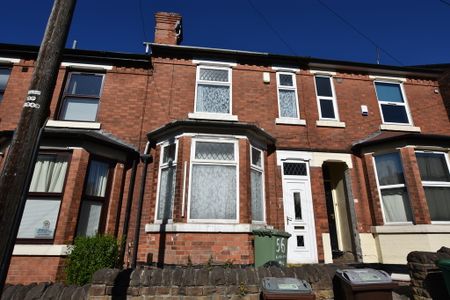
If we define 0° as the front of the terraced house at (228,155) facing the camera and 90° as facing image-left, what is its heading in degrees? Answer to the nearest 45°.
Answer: approximately 0°

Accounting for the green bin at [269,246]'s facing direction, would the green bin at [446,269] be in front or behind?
in front

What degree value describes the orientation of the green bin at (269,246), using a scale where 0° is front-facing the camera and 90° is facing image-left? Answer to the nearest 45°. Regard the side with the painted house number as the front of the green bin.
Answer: approximately 315°

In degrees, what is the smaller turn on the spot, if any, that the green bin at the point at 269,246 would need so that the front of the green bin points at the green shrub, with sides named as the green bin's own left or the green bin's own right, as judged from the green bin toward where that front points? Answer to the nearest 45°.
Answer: approximately 135° to the green bin's own right

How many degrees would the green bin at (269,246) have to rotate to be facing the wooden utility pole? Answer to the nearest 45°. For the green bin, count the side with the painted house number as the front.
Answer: approximately 90° to its right

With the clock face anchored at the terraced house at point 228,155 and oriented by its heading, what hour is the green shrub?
The green shrub is roughly at 2 o'clock from the terraced house.

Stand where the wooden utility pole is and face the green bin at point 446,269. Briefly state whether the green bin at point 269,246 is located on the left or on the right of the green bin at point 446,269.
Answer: left

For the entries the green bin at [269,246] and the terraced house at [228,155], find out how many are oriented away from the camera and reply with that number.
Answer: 0

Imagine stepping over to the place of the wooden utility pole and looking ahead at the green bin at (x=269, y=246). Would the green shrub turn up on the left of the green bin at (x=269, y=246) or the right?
left

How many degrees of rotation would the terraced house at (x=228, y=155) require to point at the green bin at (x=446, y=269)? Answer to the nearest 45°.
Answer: approximately 45° to its left
